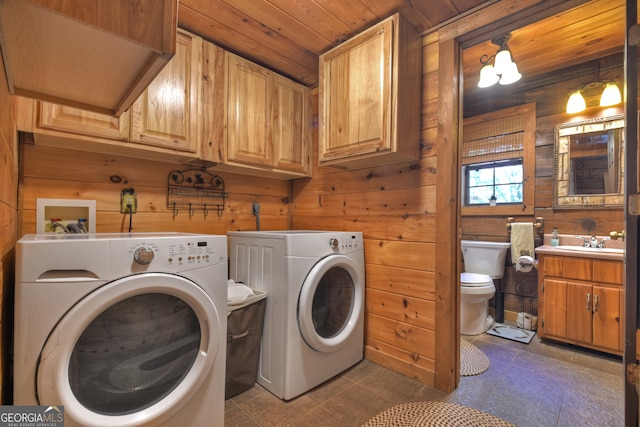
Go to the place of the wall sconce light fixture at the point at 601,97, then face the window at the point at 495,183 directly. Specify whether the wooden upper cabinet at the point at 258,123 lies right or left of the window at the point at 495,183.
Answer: left

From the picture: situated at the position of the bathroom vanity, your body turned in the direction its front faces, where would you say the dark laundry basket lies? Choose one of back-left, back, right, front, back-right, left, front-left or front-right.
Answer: front

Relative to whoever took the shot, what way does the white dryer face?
facing the viewer and to the right of the viewer

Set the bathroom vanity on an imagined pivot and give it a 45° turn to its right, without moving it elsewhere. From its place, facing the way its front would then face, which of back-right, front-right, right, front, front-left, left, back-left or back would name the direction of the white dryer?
front-left

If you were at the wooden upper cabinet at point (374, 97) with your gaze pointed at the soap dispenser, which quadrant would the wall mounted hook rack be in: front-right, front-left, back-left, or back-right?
back-left

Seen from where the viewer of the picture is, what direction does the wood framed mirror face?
facing the viewer and to the left of the viewer

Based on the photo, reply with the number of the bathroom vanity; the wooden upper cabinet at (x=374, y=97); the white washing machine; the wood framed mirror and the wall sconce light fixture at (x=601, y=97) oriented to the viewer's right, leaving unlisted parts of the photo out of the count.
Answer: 0

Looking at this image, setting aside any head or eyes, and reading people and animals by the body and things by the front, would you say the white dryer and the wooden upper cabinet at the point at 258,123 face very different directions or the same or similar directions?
same or similar directions

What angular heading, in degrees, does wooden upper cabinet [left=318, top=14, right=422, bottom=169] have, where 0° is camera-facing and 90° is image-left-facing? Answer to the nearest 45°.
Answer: approximately 45°

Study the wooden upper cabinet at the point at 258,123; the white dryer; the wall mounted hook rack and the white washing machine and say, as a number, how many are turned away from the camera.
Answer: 0
